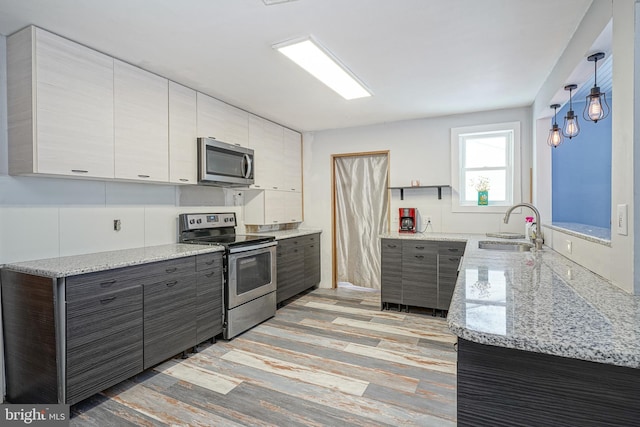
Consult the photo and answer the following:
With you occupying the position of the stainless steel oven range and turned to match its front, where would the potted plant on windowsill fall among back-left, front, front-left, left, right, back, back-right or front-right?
front-left

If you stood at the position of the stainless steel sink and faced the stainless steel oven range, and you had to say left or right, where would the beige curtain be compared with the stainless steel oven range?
right

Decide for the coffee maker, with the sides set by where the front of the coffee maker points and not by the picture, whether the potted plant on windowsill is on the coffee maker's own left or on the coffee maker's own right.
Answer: on the coffee maker's own left

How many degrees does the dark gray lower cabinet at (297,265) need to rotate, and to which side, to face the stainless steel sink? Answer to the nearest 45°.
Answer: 0° — it already faces it

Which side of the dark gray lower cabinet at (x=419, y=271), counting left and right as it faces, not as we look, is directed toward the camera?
front

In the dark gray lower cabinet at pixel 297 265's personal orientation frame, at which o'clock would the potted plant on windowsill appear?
The potted plant on windowsill is roughly at 11 o'clock from the dark gray lower cabinet.

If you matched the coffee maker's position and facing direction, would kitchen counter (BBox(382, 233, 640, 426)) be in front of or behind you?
in front

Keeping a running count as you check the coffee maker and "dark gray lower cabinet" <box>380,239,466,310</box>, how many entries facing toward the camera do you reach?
2

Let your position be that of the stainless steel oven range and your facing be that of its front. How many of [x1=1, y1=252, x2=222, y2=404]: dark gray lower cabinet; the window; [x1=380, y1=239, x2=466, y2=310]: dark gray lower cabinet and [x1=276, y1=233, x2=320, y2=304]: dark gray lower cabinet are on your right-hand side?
1

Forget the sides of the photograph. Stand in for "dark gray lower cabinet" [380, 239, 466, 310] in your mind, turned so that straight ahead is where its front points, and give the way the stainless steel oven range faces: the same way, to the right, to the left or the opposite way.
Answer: to the left

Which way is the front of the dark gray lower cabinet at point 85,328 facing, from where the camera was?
facing the viewer and to the right of the viewer

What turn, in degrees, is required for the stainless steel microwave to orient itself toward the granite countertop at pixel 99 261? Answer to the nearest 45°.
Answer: approximately 90° to its right

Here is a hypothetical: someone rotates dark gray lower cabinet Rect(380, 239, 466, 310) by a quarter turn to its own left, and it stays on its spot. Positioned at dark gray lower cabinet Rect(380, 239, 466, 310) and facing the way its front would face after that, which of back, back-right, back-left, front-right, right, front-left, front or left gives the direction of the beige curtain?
back-left

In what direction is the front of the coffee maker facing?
toward the camera

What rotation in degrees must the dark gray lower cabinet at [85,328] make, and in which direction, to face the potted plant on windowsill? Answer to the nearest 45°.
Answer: approximately 45° to its left

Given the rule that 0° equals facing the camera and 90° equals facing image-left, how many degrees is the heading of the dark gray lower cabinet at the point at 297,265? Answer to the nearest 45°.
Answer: approximately 315°

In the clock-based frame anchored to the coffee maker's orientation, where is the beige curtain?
The beige curtain is roughly at 4 o'clock from the coffee maker.

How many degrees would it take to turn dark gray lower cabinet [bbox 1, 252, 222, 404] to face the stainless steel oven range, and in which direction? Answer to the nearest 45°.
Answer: approximately 90° to its left
